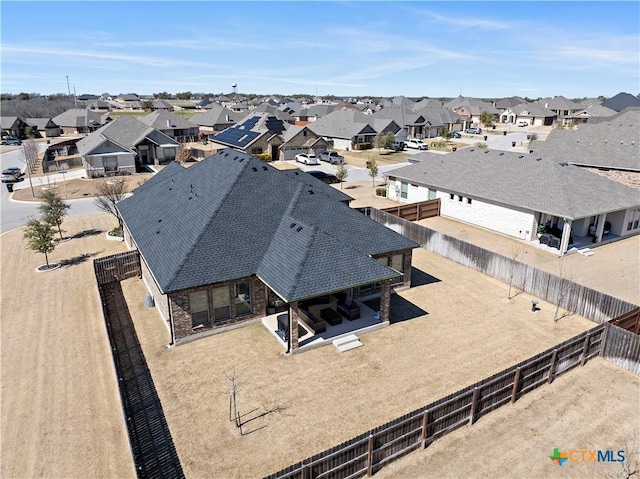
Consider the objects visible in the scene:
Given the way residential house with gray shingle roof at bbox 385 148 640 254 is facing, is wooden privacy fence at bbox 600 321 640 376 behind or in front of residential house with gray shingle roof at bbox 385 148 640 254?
behind

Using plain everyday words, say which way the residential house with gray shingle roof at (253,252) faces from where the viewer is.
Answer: facing away from the viewer and to the left of the viewer

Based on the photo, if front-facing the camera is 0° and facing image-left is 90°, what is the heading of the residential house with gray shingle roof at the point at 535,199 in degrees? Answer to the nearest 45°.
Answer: approximately 135°

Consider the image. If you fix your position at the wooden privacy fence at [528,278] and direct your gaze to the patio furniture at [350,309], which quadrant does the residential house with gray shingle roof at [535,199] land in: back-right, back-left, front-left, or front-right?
back-right

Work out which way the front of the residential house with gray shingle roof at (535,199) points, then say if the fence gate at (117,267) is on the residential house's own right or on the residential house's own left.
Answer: on the residential house's own left

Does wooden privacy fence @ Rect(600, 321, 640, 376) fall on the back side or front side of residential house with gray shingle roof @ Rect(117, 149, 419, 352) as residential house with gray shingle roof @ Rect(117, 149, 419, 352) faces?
on the back side

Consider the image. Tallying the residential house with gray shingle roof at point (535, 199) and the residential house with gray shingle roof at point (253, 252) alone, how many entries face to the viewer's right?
0
